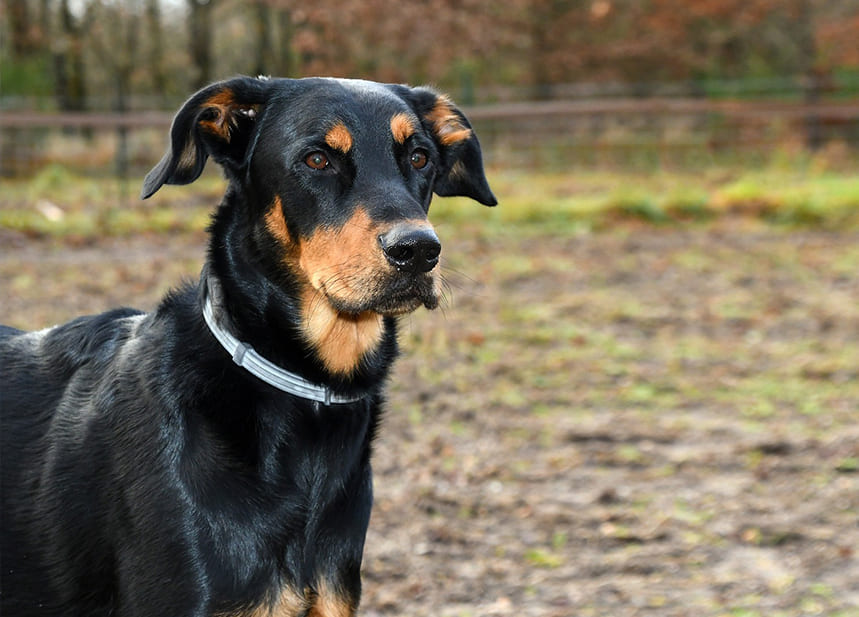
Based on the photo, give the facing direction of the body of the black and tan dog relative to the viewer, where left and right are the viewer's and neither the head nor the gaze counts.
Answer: facing the viewer and to the right of the viewer

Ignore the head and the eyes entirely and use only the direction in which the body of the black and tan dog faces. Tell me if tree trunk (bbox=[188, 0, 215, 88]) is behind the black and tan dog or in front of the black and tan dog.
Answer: behind

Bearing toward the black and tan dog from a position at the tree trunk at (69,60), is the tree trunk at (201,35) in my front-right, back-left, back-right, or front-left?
front-left

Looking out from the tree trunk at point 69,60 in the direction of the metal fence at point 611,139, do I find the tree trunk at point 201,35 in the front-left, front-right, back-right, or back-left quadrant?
front-left

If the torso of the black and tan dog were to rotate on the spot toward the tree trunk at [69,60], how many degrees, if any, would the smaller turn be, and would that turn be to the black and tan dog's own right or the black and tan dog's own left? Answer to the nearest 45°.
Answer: approximately 135° to the black and tan dog's own left

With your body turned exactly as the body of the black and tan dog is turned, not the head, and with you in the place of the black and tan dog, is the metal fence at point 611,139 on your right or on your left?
on your left
